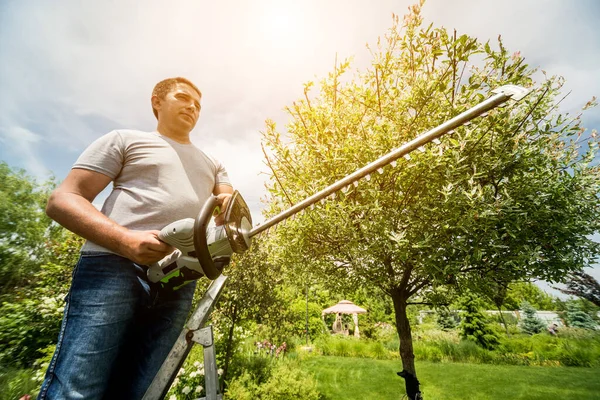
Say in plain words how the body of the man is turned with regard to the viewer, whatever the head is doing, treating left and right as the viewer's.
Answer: facing the viewer and to the right of the viewer

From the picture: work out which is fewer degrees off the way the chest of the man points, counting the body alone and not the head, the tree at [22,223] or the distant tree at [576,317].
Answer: the distant tree

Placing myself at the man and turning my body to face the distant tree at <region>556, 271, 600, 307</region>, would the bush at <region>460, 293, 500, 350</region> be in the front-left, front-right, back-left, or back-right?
front-left

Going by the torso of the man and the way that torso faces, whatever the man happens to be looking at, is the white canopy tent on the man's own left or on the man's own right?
on the man's own left

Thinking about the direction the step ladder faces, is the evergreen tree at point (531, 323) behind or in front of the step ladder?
behind

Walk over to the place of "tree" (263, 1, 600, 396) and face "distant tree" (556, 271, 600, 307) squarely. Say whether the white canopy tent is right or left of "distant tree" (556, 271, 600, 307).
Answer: left

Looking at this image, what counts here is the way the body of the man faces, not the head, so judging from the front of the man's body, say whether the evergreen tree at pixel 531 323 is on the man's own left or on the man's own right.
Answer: on the man's own left

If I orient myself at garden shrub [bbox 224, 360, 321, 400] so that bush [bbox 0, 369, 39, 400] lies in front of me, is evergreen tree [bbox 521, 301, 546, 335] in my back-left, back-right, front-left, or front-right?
back-right

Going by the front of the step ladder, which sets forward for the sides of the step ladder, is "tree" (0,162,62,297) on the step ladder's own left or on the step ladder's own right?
on the step ladder's own right
